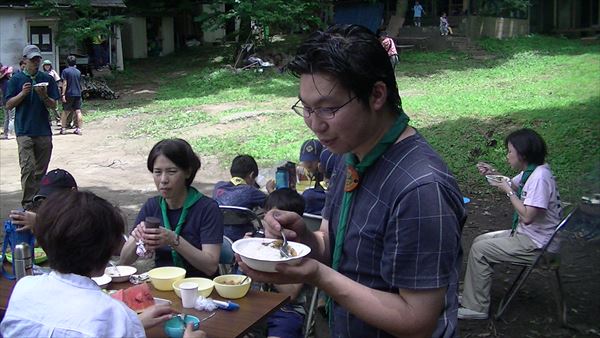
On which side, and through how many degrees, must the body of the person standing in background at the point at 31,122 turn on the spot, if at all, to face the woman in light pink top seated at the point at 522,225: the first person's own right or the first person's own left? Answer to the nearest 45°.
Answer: approximately 45° to the first person's own left

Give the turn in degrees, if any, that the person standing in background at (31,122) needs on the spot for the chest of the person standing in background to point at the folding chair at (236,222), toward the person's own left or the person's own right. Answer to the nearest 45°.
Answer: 0° — they already face it

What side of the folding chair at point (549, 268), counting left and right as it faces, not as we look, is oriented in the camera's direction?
left

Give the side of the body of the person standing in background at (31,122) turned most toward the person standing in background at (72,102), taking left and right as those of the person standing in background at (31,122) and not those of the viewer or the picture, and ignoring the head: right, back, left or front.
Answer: back

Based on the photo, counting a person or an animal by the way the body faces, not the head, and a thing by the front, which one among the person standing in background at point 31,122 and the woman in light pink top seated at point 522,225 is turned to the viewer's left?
the woman in light pink top seated

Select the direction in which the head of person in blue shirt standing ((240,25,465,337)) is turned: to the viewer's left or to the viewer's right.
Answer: to the viewer's left

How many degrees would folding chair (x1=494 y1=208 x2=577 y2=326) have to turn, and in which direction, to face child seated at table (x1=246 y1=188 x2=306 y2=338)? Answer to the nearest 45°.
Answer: approximately 45° to its left

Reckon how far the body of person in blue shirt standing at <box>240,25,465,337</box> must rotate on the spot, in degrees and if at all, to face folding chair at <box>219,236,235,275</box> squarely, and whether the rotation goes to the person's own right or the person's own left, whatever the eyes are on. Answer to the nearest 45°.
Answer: approximately 135° to the person's own right

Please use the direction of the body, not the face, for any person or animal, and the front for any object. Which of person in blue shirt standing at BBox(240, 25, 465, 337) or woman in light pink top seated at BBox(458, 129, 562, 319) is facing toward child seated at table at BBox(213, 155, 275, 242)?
the woman in light pink top seated

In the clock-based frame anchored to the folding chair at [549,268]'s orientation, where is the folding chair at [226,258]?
the folding chair at [226,258] is roughly at 11 o'clock from the folding chair at [549,268].

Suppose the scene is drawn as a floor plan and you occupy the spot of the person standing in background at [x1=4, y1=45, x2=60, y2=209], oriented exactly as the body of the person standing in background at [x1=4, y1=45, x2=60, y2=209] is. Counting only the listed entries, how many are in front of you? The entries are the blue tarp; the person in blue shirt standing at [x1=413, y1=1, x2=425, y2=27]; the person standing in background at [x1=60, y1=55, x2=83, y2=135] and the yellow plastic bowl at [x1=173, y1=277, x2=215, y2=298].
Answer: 1

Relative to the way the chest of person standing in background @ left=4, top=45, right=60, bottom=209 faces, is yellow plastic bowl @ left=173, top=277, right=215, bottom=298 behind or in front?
in front

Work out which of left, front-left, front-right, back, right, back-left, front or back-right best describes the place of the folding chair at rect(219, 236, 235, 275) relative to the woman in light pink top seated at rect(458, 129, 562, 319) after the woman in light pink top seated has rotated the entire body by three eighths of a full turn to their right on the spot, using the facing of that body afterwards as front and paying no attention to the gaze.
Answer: back

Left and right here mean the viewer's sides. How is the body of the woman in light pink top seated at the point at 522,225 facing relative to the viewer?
facing to the left of the viewer
